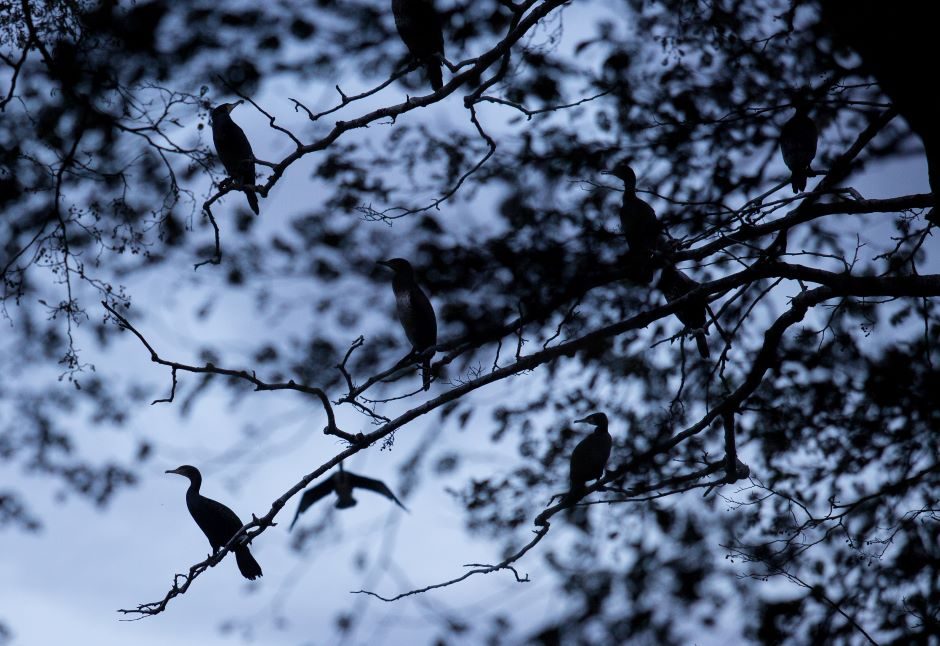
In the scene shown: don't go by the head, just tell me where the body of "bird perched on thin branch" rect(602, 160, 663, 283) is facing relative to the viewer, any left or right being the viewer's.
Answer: facing to the left of the viewer

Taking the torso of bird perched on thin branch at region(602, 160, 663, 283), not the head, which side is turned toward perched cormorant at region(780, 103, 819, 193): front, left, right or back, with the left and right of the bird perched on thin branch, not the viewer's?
back

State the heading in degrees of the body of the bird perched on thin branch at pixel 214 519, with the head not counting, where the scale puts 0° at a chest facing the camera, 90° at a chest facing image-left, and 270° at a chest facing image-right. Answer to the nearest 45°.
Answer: approximately 90°

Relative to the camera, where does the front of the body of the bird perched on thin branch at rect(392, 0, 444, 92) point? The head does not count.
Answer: to the viewer's left
